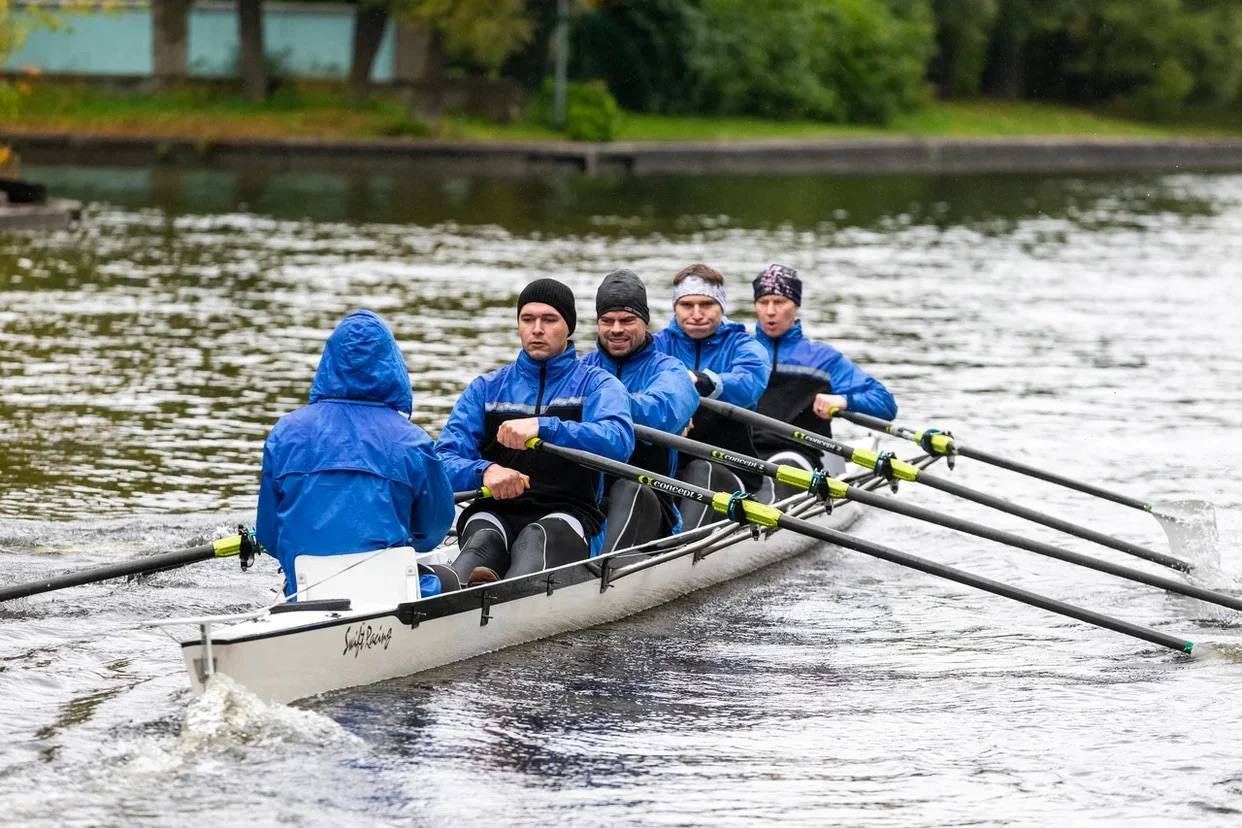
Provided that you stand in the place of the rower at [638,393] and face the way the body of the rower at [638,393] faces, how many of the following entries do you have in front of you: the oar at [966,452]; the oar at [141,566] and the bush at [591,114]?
1

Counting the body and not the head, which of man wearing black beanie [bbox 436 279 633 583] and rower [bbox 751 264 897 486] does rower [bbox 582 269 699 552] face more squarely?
the man wearing black beanie

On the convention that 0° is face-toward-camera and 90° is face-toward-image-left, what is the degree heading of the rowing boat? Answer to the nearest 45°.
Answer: approximately 225°

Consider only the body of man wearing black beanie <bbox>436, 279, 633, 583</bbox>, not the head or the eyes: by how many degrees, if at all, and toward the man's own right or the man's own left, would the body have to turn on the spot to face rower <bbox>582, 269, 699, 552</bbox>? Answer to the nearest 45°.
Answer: approximately 180°

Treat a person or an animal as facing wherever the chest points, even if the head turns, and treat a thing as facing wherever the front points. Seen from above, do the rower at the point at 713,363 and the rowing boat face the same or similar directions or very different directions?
very different directions

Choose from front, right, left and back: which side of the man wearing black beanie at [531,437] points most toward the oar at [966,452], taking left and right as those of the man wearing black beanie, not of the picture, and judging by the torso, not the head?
back

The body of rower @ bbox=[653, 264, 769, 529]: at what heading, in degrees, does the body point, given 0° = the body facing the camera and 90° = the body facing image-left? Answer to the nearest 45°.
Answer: approximately 45°

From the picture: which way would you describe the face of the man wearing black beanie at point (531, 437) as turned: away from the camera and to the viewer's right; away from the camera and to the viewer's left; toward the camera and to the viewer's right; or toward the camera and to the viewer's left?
toward the camera and to the viewer's left

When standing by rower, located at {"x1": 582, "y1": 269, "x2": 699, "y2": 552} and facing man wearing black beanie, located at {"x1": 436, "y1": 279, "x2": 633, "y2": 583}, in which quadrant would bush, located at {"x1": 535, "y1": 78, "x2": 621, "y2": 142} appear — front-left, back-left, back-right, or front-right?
back-right

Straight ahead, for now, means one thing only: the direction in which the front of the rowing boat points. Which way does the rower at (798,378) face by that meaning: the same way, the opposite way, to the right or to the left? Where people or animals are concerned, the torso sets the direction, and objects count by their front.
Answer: the opposite way

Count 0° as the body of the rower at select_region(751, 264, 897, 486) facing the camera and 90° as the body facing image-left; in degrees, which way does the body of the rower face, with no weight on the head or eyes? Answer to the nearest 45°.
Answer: approximately 45°

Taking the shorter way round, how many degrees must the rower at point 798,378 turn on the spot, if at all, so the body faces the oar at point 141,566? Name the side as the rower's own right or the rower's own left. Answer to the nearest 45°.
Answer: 0° — they already face it

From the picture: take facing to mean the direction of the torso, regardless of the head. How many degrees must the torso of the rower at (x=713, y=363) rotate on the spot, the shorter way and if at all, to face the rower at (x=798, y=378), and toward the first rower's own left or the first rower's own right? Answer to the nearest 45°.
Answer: approximately 180°
